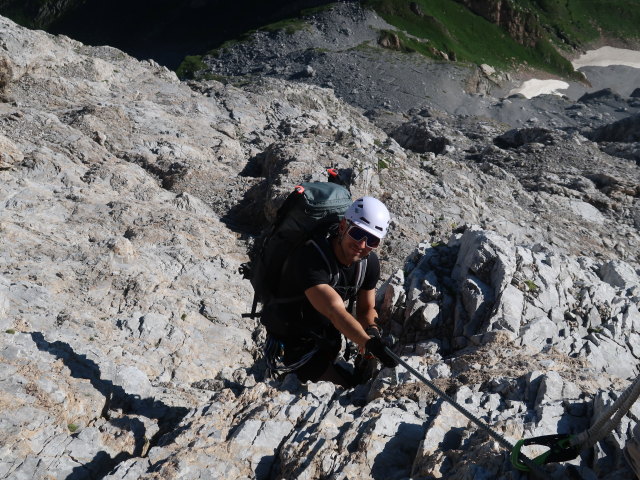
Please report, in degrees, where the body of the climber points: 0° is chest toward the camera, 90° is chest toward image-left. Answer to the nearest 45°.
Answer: approximately 315°

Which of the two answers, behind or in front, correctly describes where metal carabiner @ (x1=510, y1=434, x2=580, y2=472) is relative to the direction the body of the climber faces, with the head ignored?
in front
